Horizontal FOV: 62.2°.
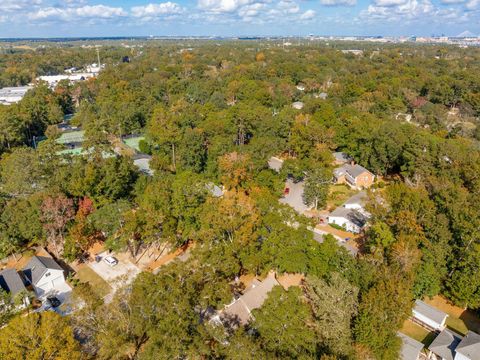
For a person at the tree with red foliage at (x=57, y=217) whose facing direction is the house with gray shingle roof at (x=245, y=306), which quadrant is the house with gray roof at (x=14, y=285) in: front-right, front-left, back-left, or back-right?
front-right

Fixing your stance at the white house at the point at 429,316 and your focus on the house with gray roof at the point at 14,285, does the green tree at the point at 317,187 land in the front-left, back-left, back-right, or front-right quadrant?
front-right

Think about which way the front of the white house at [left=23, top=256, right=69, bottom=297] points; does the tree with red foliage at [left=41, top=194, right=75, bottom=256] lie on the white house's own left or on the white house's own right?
on the white house's own left

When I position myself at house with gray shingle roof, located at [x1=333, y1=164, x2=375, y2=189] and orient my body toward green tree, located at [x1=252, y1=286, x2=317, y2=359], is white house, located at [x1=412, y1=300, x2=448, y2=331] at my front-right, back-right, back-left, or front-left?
front-left

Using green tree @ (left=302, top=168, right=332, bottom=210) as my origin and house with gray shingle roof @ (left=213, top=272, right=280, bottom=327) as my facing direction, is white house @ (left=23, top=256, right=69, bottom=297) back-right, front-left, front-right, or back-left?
front-right

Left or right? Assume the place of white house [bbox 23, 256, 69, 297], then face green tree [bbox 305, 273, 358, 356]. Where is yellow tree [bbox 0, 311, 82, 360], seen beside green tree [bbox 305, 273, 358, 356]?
right

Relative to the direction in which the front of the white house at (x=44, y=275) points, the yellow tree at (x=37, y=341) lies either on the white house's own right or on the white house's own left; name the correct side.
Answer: on the white house's own right

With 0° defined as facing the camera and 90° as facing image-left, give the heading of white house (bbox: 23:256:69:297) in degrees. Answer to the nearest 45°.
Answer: approximately 315°
